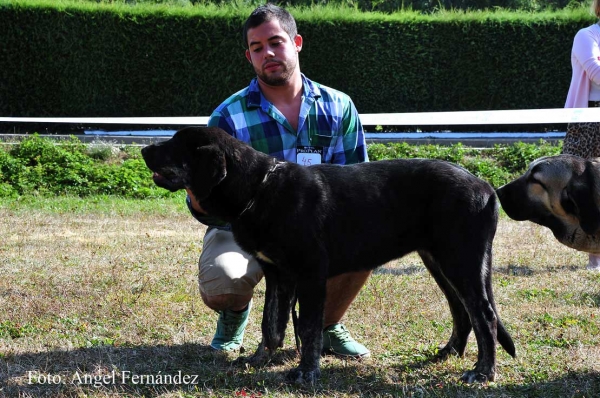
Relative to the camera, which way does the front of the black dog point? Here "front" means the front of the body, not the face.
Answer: to the viewer's left

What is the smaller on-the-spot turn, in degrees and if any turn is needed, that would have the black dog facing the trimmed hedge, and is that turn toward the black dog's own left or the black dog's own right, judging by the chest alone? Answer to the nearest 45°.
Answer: approximately 90° to the black dog's own right
